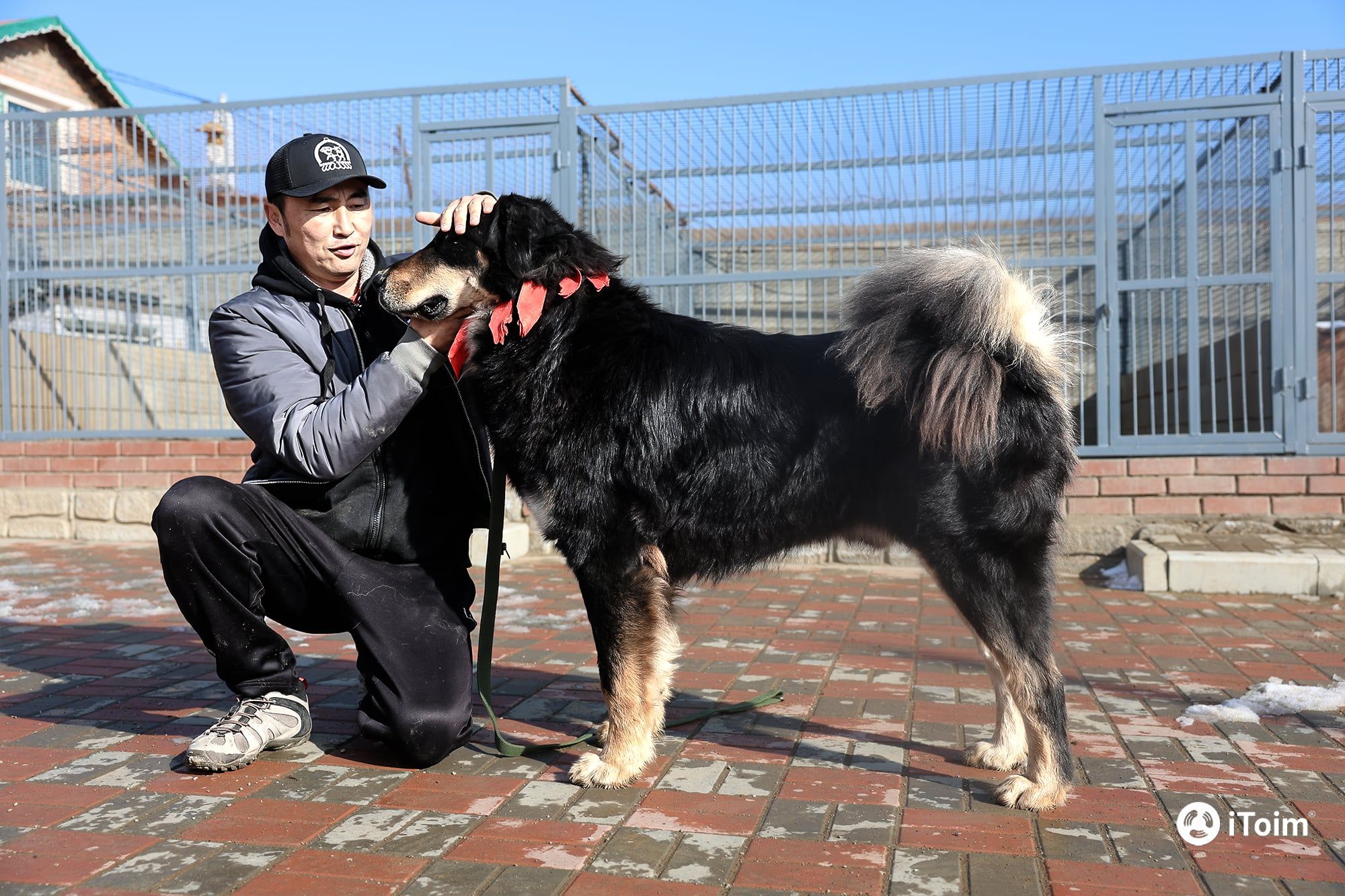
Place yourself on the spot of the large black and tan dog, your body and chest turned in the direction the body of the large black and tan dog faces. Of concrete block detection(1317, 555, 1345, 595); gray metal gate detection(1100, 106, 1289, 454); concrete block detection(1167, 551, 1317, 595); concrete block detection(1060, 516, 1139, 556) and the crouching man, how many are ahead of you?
1

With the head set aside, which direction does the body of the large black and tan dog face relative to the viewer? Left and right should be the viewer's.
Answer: facing to the left of the viewer

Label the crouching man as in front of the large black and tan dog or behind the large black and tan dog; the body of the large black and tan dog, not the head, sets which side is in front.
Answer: in front

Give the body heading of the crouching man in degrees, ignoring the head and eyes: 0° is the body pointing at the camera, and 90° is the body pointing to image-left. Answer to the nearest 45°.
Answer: approximately 0°

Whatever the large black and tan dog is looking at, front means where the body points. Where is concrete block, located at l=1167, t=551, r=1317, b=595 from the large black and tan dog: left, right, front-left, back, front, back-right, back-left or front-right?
back-right

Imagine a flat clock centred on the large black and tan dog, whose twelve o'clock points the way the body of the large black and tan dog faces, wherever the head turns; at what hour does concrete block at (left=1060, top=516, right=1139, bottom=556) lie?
The concrete block is roughly at 4 o'clock from the large black and tan dog.

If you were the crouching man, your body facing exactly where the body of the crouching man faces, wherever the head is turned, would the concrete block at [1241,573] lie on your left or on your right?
on your left

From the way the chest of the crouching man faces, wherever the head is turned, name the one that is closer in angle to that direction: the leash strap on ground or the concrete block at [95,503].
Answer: the leash strap on ground

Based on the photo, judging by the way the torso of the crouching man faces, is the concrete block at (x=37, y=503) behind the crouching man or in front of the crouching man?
behind

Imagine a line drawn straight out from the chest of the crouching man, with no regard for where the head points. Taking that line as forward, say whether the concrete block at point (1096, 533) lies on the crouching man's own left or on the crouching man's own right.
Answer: on the crouching man's own left

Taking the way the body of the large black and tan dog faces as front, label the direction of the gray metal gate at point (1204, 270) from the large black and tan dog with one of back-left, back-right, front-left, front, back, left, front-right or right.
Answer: back-right

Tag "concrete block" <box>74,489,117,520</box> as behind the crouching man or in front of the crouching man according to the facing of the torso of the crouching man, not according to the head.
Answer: behind

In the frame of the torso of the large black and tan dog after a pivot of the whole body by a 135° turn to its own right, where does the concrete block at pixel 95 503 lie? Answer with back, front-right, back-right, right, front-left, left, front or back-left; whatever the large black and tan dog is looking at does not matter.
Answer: left

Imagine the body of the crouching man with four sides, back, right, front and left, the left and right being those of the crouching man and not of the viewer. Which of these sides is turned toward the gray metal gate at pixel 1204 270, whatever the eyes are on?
left

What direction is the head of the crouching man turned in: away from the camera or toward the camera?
toward the camera
